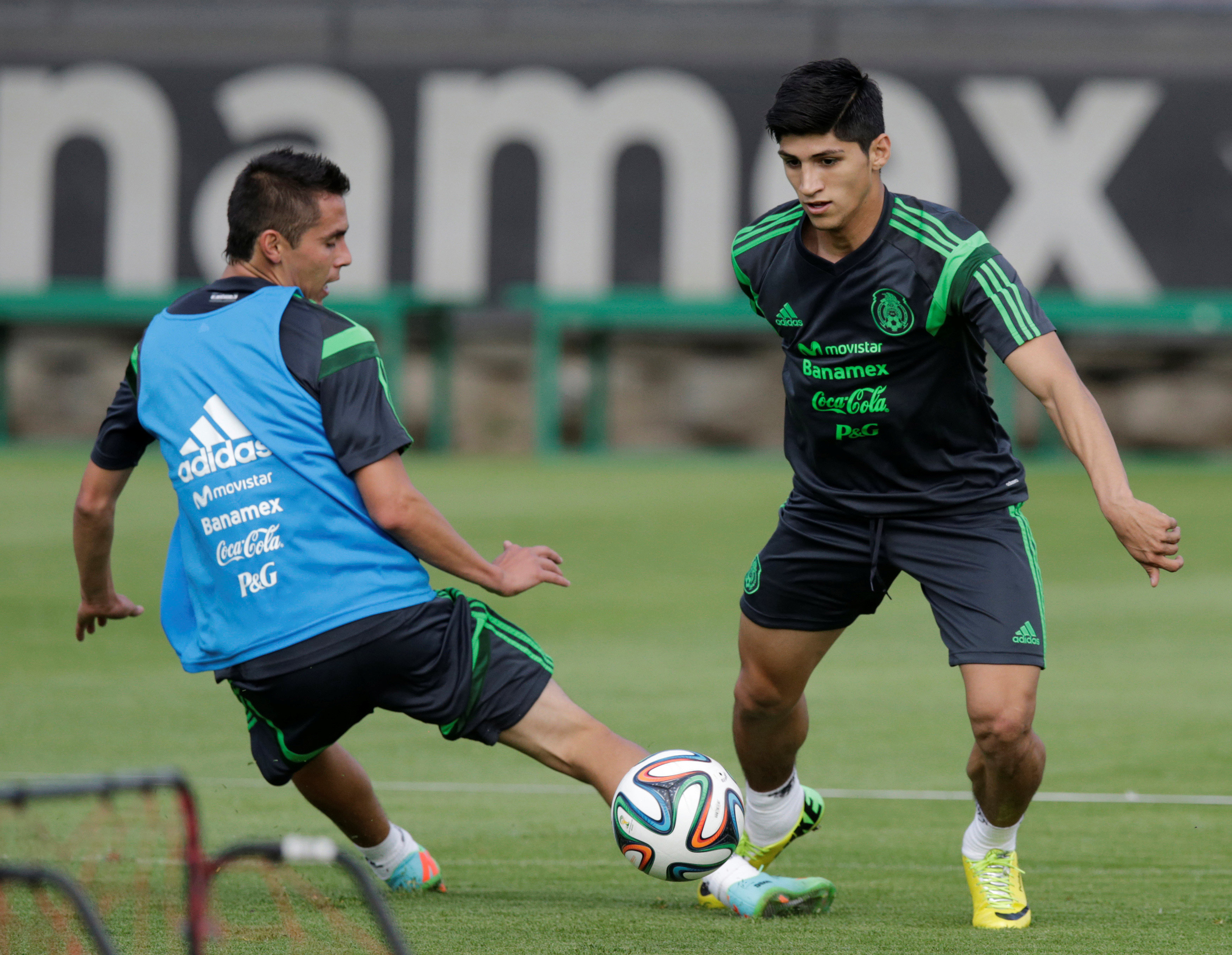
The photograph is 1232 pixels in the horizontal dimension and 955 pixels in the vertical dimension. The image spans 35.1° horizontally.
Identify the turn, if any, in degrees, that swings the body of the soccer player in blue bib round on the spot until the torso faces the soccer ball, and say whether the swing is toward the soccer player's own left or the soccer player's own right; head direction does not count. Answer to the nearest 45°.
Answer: approximately 45° to the soccer player's own right

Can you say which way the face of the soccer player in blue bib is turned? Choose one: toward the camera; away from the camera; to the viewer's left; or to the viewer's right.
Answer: to the viewer's right

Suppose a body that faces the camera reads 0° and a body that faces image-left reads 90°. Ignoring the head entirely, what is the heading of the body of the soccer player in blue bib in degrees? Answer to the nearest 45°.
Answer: approximately 225°

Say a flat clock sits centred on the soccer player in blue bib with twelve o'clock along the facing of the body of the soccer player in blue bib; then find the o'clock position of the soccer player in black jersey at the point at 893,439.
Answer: The soccer player in black jersey is roughly at 1 o'clock from the soccer player in blue bib.
